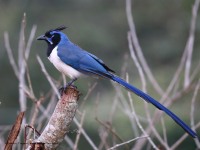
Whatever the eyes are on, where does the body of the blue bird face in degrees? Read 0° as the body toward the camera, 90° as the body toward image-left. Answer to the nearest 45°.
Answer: approximately 90°

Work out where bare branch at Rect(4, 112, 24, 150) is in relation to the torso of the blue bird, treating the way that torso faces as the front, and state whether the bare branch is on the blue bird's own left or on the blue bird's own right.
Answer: on the blue bird's own left
